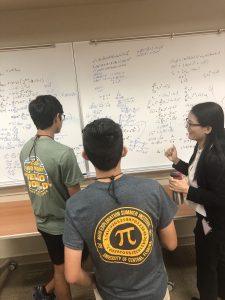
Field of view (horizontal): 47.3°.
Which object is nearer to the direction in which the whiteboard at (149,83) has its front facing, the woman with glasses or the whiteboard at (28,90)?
the woman with glasses

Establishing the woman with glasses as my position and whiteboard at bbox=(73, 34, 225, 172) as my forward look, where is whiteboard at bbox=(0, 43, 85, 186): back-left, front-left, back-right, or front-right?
front-left

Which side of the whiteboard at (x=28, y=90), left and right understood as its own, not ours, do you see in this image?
front

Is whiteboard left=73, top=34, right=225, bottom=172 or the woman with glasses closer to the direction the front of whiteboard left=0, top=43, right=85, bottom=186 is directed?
the woman with glasses

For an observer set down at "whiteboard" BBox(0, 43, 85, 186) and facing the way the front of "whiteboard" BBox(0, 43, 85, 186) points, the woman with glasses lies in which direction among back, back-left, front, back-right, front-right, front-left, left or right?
front-left

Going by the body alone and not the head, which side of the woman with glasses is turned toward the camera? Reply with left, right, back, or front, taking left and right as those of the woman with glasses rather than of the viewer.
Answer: left

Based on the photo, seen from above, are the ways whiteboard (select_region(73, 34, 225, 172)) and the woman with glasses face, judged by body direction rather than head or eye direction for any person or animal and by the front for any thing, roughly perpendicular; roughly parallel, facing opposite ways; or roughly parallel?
roughly perpendicular

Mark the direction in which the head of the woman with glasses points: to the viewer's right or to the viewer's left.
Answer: to the viewer's left

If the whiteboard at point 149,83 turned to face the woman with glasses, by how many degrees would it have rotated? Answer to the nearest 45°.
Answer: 0° — it already faces them

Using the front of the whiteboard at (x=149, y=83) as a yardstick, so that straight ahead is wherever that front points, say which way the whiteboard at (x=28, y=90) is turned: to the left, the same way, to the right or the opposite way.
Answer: the same way

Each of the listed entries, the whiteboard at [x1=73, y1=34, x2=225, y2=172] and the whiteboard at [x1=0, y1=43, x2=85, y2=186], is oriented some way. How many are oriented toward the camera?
2

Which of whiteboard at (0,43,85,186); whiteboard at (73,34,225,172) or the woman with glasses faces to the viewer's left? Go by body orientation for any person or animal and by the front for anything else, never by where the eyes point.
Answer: the woman with glasses

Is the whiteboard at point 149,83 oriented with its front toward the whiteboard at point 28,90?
no

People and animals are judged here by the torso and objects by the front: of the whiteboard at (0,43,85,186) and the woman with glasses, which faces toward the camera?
the whiteboard

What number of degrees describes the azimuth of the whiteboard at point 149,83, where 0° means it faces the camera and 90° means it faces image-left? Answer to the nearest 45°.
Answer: approximately 0°

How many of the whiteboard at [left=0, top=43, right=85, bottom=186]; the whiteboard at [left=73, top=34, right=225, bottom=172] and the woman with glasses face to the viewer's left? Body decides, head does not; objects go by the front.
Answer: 1

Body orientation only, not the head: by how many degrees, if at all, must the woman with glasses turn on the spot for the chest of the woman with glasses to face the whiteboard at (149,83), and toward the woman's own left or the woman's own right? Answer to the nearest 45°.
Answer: approximately 45° to the woman's own right
